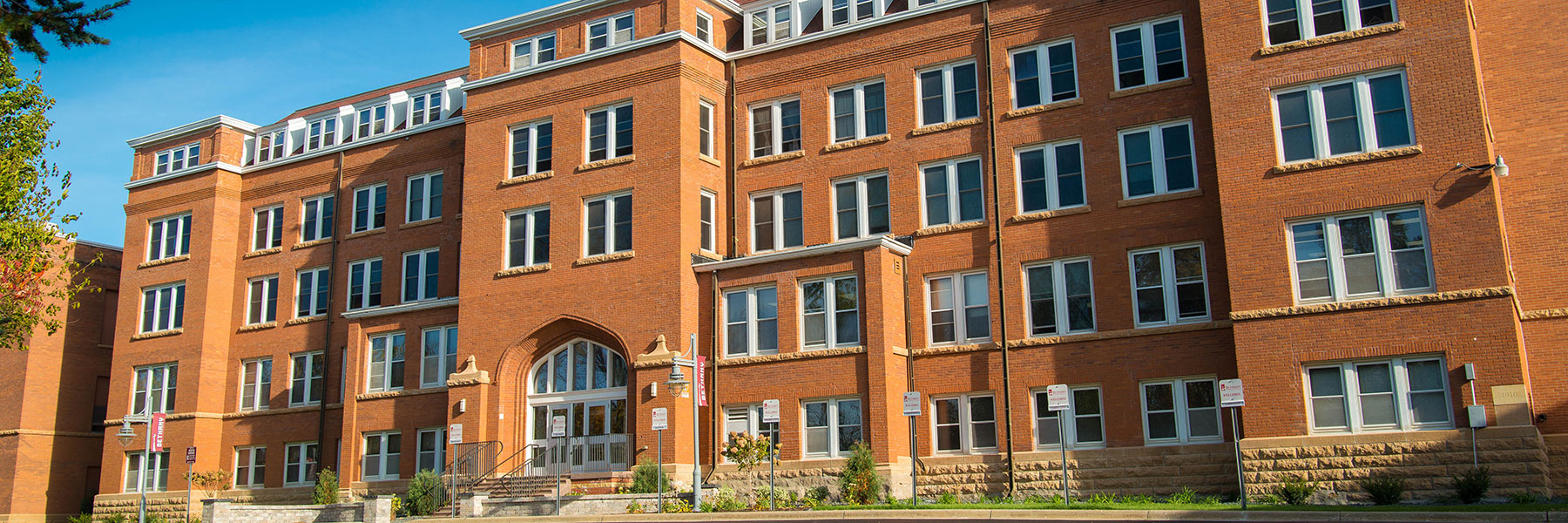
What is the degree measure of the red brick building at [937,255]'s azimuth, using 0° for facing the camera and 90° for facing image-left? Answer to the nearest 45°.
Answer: approximately 45°

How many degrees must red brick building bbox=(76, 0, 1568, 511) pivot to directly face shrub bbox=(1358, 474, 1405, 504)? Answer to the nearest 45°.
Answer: approximately 90° to its left

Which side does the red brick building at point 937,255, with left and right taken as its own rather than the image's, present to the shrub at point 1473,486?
left

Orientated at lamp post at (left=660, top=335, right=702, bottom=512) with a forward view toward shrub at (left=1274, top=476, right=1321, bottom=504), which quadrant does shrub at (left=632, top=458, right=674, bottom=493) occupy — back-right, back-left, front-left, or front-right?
back-left

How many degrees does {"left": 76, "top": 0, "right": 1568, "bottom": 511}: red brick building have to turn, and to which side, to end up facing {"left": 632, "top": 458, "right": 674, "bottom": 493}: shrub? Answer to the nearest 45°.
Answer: approximately 45° to its right
